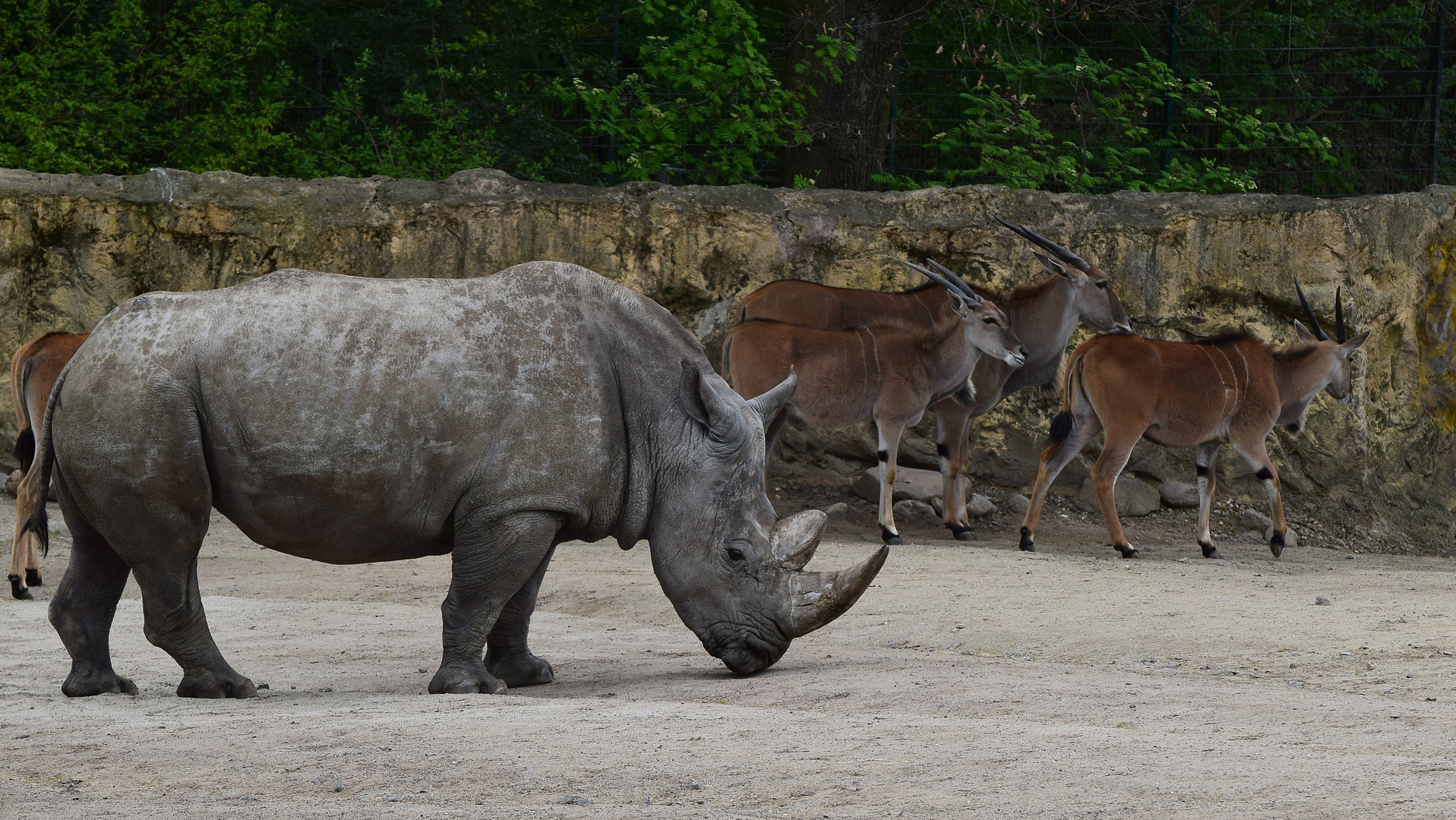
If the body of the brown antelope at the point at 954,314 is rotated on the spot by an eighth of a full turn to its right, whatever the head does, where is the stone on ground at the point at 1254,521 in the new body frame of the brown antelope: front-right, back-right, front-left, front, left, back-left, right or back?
front-left

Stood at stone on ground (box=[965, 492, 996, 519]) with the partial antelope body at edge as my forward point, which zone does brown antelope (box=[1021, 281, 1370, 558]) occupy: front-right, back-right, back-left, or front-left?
back-left

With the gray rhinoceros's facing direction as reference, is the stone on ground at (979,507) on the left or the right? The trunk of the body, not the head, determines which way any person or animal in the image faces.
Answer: on its left

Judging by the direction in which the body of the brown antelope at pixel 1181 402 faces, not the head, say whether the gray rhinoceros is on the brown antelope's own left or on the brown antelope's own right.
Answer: on the brown antelope's own right

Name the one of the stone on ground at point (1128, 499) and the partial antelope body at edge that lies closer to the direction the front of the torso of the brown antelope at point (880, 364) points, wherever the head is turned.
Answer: the stone on ground

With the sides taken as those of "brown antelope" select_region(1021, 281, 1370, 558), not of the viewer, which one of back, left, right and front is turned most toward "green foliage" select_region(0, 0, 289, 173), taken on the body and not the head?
back

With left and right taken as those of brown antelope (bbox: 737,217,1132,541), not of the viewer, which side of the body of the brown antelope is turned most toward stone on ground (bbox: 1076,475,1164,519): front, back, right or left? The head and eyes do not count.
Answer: front

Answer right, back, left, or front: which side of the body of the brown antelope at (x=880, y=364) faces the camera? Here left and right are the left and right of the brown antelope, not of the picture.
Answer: right

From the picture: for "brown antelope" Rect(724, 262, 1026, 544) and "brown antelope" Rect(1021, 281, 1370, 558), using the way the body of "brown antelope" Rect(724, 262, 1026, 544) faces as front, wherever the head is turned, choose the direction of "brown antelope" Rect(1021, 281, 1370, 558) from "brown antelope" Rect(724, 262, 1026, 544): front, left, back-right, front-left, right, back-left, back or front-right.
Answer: front

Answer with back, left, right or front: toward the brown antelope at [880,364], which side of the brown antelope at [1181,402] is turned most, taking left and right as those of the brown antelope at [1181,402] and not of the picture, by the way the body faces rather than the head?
back

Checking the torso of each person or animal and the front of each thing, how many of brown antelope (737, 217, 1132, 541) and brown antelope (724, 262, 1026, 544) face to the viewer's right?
2

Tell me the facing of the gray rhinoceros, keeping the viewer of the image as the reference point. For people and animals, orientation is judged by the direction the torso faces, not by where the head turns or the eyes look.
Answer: facing to the right of the viewer

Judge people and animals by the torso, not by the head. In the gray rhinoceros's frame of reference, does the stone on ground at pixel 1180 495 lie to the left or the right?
on its left

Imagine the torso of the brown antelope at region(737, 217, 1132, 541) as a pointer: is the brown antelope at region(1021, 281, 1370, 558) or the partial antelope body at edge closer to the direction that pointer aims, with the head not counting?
the brown antelope

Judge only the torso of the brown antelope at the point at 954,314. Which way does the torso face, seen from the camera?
to the viewer's right

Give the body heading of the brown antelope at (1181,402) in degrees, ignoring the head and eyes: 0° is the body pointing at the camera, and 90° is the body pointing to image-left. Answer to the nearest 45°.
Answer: approximately 270°
